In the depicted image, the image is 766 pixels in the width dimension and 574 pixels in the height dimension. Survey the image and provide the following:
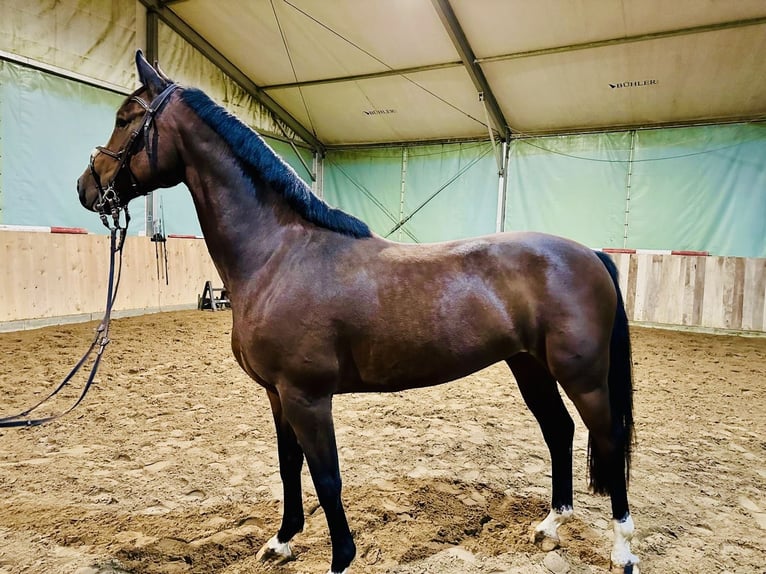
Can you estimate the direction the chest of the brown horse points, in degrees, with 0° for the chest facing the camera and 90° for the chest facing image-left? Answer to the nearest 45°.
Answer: approximately 90°
